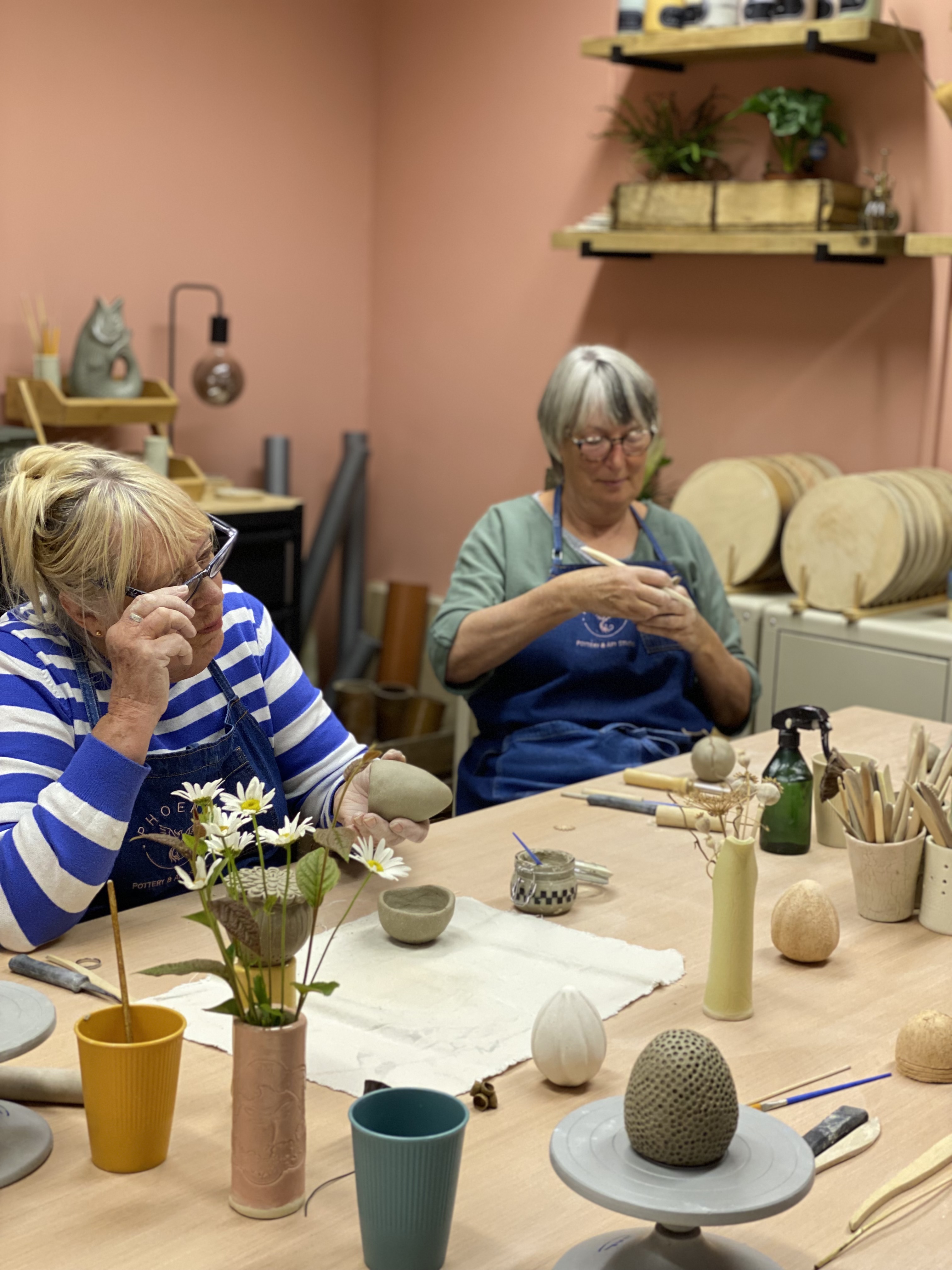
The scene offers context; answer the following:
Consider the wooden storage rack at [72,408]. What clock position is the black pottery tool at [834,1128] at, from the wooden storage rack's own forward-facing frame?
The black pottery tool is roughly at 1 o'clock from the wooden storage rack.

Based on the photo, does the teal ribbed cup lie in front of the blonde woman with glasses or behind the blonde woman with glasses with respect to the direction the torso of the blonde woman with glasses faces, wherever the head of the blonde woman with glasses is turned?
in front

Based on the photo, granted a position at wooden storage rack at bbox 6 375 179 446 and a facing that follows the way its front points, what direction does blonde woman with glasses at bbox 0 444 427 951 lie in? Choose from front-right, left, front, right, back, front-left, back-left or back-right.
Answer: front-right

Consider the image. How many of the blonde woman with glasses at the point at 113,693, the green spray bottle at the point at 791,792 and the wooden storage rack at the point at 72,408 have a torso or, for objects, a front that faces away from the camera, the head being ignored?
0

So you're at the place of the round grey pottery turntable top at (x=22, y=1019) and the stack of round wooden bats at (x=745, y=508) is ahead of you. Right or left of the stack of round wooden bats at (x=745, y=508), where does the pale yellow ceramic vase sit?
right

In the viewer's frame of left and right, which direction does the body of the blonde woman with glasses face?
facing the viewer and to the right of the viewer

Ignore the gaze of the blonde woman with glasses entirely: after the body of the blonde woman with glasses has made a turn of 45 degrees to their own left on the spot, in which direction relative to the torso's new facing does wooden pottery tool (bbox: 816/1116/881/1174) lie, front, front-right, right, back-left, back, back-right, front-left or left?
front-right

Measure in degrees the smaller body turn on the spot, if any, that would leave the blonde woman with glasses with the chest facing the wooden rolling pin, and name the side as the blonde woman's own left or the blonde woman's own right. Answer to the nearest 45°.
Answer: approximately 45° to the blonde woman's own right

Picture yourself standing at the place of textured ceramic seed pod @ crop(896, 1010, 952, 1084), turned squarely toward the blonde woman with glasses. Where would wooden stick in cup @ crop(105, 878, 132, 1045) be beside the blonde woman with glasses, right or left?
left

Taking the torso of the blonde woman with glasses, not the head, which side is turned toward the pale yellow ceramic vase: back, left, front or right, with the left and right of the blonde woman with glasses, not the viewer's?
front
